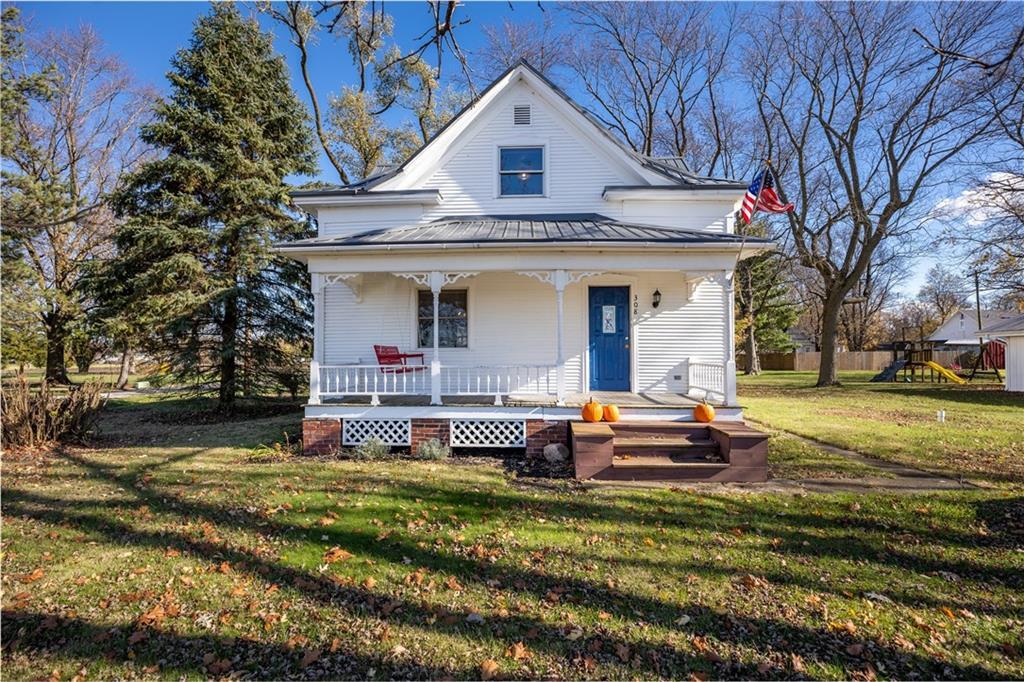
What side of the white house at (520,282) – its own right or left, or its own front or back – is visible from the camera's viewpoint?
front

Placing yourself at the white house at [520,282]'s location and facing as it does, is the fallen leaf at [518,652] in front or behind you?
in front

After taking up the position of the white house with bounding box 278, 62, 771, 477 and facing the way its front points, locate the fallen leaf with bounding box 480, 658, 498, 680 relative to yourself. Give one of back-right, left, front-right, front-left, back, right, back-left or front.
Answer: front

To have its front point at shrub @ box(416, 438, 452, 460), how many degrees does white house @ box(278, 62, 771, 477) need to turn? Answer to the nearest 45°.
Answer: approximately 45° to its right

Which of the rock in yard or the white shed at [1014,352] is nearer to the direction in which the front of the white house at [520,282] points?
the rock in yard

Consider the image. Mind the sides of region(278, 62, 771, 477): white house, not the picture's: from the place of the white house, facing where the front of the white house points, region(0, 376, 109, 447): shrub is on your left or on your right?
on your right

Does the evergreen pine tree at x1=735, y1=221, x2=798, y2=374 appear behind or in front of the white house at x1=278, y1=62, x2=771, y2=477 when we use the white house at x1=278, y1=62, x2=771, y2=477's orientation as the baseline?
behind

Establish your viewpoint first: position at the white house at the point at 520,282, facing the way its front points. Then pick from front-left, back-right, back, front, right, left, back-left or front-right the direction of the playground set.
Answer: back-left

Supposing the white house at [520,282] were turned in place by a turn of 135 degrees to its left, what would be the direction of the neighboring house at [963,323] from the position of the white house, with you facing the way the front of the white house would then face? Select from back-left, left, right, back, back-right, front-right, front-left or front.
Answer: front

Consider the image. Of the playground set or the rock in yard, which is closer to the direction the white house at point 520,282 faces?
the rock in yard

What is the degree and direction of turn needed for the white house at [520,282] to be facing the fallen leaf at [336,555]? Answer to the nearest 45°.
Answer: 0° — it already faces it

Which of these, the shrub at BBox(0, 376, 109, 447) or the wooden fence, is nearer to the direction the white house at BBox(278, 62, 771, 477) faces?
the shrub

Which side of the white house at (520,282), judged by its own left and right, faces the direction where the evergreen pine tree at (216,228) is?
right
